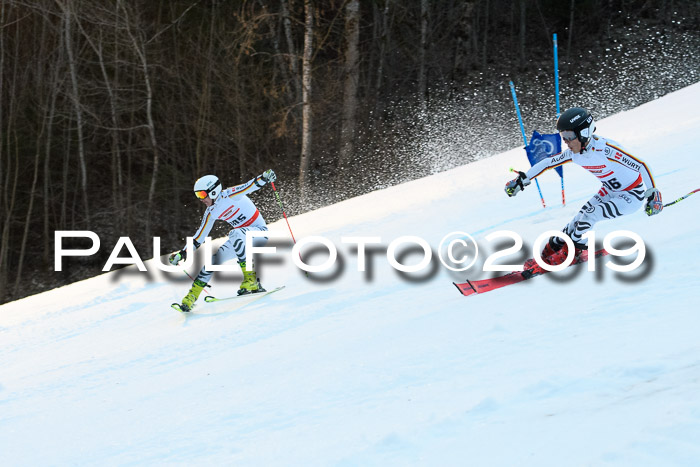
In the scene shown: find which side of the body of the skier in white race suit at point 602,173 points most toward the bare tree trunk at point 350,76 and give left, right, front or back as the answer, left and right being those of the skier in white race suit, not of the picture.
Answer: right

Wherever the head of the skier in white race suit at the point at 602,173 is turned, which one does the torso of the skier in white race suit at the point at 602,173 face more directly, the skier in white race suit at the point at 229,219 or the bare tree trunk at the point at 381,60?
the skier in white race suit

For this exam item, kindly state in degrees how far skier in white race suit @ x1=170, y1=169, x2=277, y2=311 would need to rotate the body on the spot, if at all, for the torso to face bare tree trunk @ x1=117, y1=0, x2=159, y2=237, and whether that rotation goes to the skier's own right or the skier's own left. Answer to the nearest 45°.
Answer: approximately 135° to the skier's own right

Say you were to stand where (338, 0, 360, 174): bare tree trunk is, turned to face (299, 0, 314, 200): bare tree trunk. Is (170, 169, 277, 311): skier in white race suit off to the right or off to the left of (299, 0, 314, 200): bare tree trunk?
left

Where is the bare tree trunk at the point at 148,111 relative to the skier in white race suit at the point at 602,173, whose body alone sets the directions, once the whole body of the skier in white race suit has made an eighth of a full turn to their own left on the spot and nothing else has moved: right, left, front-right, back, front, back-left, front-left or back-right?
back-right

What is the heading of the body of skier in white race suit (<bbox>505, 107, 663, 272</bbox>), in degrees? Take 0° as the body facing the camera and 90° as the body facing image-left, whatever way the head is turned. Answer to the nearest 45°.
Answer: approximately 45°

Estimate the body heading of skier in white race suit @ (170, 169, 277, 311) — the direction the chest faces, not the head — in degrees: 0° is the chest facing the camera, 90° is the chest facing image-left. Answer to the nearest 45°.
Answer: approximately 45°
